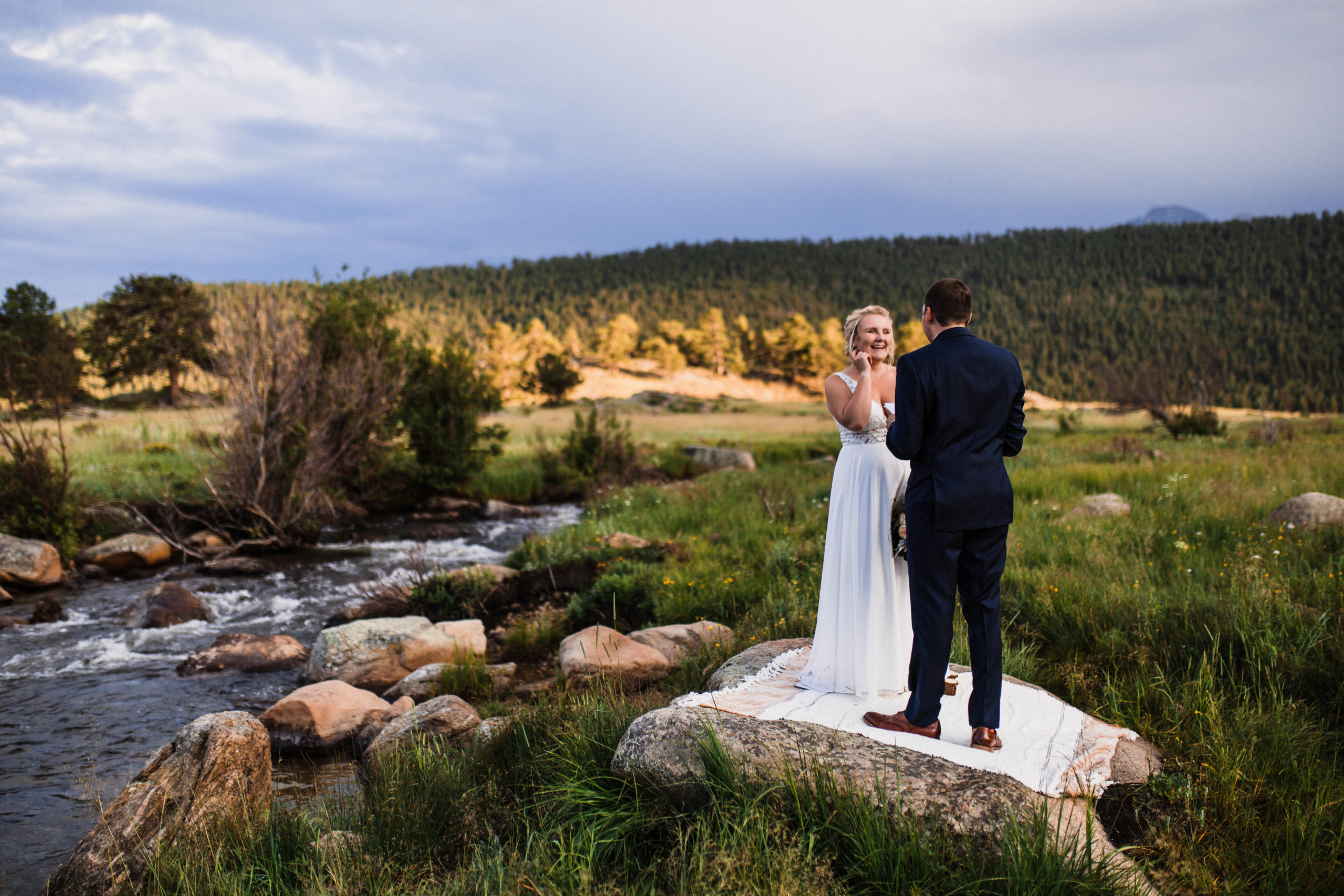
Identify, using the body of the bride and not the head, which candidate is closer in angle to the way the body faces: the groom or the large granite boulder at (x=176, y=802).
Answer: the groom

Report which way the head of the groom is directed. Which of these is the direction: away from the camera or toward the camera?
away from the camera

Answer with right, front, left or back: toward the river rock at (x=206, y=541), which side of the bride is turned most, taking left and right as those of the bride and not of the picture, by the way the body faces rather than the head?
back

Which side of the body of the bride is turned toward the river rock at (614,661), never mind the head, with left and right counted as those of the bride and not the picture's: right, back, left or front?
back

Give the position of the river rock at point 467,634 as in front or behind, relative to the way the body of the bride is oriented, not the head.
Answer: behind

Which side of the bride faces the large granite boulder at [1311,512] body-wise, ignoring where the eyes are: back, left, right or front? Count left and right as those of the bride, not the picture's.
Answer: left

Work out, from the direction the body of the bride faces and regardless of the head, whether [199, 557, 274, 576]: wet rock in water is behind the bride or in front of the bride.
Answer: behind

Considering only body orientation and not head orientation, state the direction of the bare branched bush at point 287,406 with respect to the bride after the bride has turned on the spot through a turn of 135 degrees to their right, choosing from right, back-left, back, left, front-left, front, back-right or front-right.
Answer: front-right

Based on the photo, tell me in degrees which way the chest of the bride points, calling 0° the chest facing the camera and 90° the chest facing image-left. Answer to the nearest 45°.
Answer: approximately 315°

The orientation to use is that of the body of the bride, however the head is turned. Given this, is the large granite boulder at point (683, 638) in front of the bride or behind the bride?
behind

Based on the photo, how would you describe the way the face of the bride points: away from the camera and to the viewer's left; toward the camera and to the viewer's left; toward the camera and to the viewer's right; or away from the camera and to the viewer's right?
toward the camera and to the viewer's right

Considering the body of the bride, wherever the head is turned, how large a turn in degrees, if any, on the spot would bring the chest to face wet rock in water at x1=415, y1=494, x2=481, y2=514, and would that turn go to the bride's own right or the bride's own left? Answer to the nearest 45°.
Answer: approximately 180°
